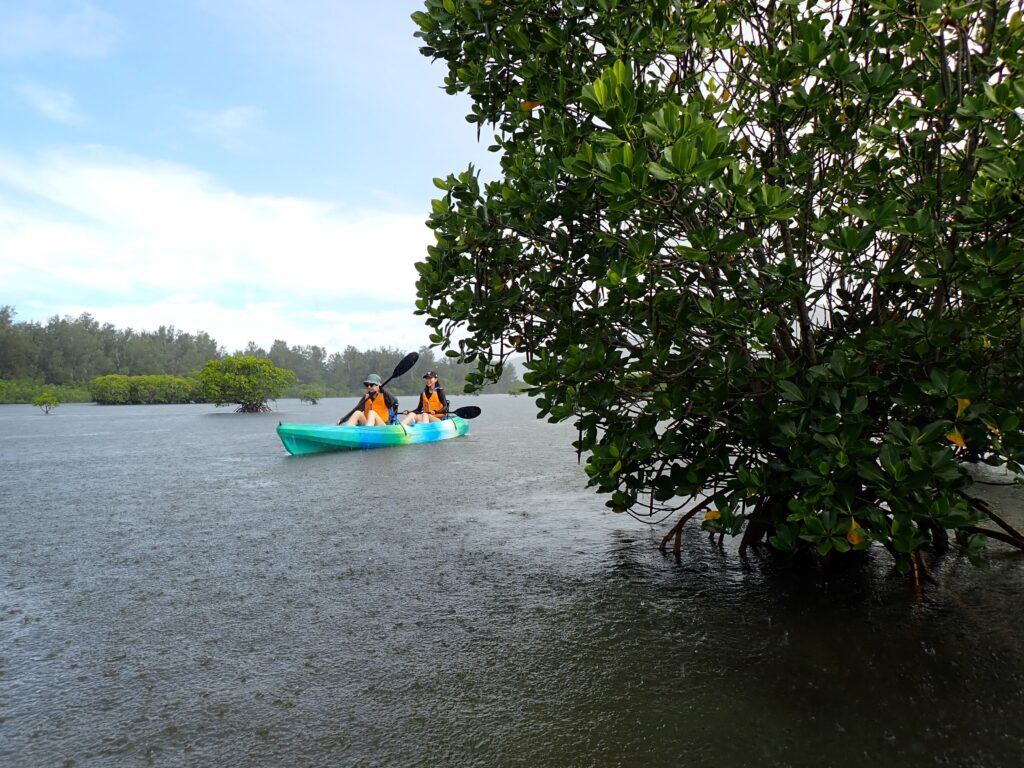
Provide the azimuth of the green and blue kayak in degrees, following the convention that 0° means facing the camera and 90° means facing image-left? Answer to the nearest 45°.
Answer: approximately 45°

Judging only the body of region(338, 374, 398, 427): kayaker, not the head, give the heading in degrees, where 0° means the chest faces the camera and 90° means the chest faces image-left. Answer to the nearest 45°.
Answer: approximately 45°

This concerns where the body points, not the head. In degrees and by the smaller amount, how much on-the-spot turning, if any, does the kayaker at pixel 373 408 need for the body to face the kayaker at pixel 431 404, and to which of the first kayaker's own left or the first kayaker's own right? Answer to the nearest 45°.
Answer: approximately 180°

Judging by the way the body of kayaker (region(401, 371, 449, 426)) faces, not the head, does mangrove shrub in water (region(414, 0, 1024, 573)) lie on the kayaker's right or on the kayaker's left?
on the kayaker's left

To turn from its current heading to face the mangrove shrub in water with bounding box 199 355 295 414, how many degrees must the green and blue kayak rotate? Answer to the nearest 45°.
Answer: approximately 135° to its right

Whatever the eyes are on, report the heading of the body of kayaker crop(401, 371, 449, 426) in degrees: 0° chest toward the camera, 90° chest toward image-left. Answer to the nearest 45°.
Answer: approximately 45°
